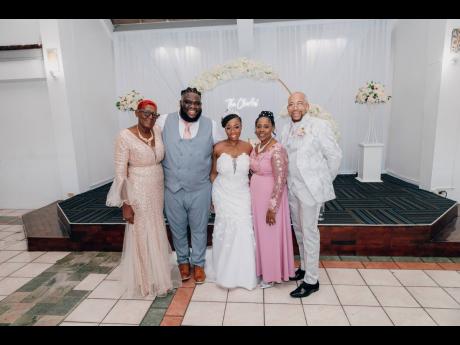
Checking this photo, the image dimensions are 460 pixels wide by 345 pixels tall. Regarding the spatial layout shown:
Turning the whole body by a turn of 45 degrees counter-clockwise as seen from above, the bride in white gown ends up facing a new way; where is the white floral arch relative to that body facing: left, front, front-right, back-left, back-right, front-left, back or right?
back-left

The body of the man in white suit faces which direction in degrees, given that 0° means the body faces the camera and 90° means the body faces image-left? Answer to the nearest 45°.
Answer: approximately 45°

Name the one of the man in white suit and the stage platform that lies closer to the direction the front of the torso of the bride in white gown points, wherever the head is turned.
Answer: the man in white suit

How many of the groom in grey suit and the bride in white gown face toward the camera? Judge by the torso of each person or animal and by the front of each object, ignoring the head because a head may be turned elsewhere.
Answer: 2

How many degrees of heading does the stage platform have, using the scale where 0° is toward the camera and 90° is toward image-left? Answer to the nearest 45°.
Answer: approximately 0°
